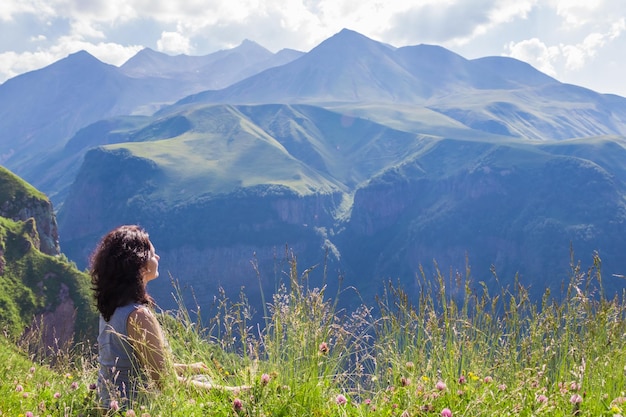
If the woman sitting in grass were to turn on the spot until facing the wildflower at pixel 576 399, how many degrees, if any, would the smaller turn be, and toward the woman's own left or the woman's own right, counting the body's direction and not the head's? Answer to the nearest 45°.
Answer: approximately 90° to the woman's own right

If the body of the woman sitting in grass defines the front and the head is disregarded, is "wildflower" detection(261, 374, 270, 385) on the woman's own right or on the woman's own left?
on the woman's own right

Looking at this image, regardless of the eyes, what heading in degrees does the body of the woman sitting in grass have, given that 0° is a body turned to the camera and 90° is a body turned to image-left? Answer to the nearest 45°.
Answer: approximately 225°
